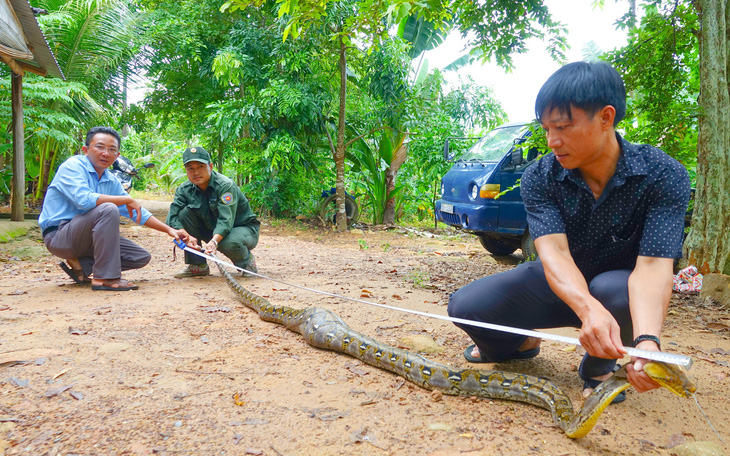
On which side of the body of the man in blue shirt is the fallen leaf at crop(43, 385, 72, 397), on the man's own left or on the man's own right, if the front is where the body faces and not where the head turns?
on the man's own right

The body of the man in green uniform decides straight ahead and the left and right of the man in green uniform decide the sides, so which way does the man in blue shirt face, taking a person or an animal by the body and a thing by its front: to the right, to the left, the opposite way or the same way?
to the left

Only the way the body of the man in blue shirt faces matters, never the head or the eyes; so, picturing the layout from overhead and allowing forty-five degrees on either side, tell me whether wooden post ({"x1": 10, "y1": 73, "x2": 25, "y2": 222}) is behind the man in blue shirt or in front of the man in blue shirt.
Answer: behind

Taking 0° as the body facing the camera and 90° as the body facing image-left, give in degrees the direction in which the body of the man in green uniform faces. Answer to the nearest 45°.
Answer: approximately 45°

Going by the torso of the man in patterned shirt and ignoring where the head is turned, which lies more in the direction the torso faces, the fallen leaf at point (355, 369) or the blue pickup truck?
the fallen leaf

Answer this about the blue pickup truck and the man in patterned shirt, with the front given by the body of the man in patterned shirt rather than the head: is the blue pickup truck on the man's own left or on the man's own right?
on the man's own right

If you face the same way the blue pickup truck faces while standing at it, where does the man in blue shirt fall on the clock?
The man in blue shirt is roughly at 12 o'clock from the blue pickup truck.

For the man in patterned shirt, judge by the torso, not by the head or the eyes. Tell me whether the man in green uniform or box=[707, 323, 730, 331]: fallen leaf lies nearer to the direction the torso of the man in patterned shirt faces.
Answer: the man in green uniform

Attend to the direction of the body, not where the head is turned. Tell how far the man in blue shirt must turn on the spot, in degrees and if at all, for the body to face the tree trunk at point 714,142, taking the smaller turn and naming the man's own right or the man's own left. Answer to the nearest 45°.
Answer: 0° — they already face it

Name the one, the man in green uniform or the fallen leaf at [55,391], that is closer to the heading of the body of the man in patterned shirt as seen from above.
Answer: the fallen leaf

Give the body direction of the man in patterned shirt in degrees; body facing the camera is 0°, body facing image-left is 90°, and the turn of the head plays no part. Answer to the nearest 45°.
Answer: approximately 45°

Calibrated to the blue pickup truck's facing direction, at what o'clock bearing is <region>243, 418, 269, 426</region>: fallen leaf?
The fallen leaf is roughly at 11 o'clock from the blue pickup truck.
